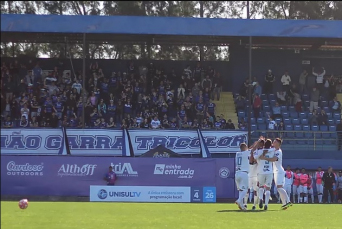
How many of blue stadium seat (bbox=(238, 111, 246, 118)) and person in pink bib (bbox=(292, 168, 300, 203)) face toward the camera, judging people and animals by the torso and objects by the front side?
2

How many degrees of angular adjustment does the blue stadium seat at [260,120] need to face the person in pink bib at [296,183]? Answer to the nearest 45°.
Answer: approximately 45° to its left

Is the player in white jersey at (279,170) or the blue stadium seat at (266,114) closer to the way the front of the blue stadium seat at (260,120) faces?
the player in white jersey

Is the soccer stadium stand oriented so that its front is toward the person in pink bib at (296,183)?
yes
